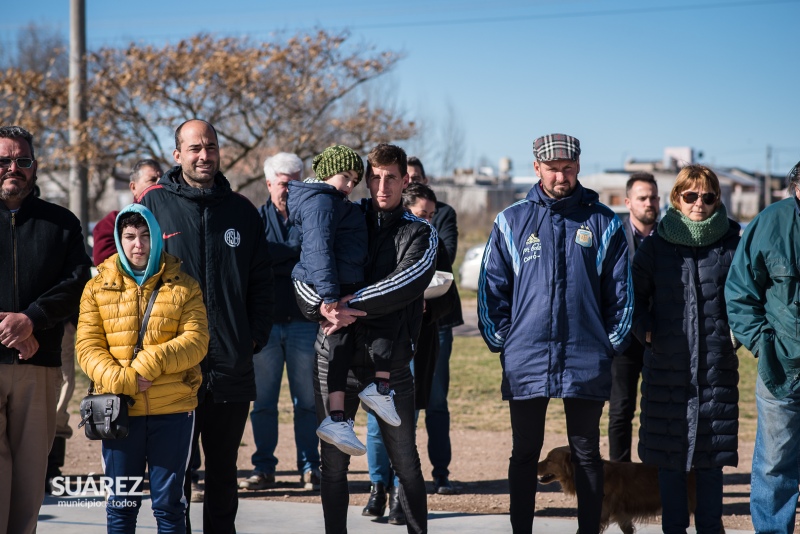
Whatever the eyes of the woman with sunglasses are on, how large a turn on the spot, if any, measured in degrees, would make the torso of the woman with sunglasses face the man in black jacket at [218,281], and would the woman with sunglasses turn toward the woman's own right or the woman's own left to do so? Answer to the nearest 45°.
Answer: approximately 45° to the woman's own right

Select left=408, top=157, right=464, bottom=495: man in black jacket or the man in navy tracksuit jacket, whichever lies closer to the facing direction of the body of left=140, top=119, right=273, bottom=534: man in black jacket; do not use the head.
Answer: the man in navy tracksuit jacket

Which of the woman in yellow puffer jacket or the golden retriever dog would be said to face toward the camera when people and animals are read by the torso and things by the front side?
the woman in yellow puffer jacket

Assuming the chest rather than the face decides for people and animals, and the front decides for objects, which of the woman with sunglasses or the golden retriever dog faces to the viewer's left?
the golden retriever dog

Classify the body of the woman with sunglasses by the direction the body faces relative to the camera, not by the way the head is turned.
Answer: toward the camera

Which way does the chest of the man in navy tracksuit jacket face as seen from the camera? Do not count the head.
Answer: toward the camera

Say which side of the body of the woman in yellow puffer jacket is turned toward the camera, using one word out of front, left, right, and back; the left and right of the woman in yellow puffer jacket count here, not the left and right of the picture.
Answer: front

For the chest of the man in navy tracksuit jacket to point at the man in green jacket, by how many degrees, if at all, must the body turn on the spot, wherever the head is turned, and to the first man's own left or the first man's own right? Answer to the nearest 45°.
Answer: approximately 90° to the first man's own left

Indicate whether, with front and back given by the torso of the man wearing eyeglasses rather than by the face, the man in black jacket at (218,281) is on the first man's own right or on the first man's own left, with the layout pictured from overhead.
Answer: on the first man's own left

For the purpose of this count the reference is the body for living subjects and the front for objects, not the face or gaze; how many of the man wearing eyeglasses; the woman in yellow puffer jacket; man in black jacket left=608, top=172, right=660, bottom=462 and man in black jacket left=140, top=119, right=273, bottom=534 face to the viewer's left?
0

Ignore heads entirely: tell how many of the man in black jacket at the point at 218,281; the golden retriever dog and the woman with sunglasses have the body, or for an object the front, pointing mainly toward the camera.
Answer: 2

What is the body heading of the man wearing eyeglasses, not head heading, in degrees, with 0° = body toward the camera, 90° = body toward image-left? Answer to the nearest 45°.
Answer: approximately 0°

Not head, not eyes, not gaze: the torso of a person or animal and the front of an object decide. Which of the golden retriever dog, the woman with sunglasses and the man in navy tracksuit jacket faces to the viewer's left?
the golden retriever dog

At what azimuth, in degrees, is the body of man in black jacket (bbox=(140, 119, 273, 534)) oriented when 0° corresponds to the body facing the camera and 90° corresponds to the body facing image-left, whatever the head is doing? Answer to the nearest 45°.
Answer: approximately 0°

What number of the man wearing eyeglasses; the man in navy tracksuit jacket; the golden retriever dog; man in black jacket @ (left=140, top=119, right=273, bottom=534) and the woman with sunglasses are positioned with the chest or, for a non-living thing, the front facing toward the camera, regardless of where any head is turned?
4
